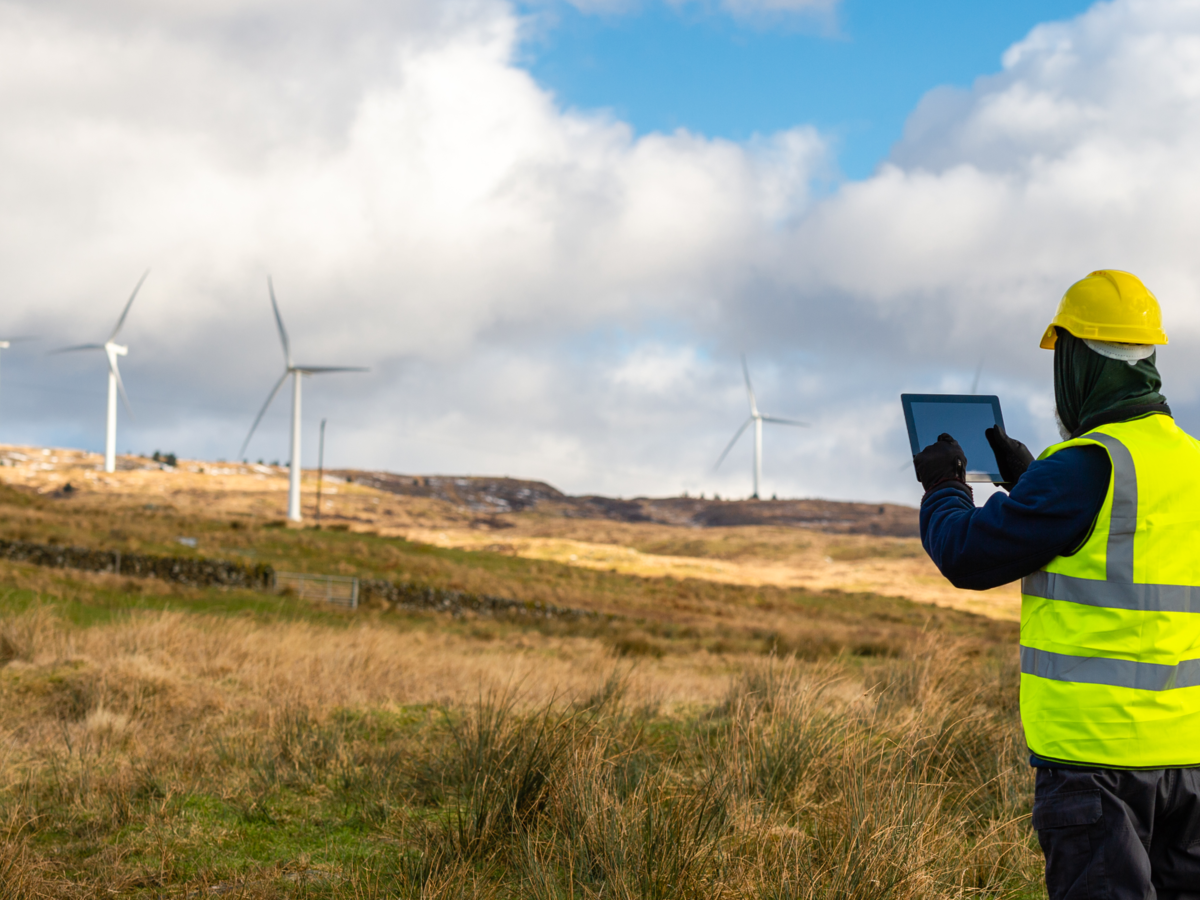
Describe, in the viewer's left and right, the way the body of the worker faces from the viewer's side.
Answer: facing away from the viewer and to the left of the viewer

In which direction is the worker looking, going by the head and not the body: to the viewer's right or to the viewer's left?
to the viewer's left

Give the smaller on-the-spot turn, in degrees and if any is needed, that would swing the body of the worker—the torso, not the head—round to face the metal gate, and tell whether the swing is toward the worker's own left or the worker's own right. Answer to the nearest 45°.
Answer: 0° — they already face it
